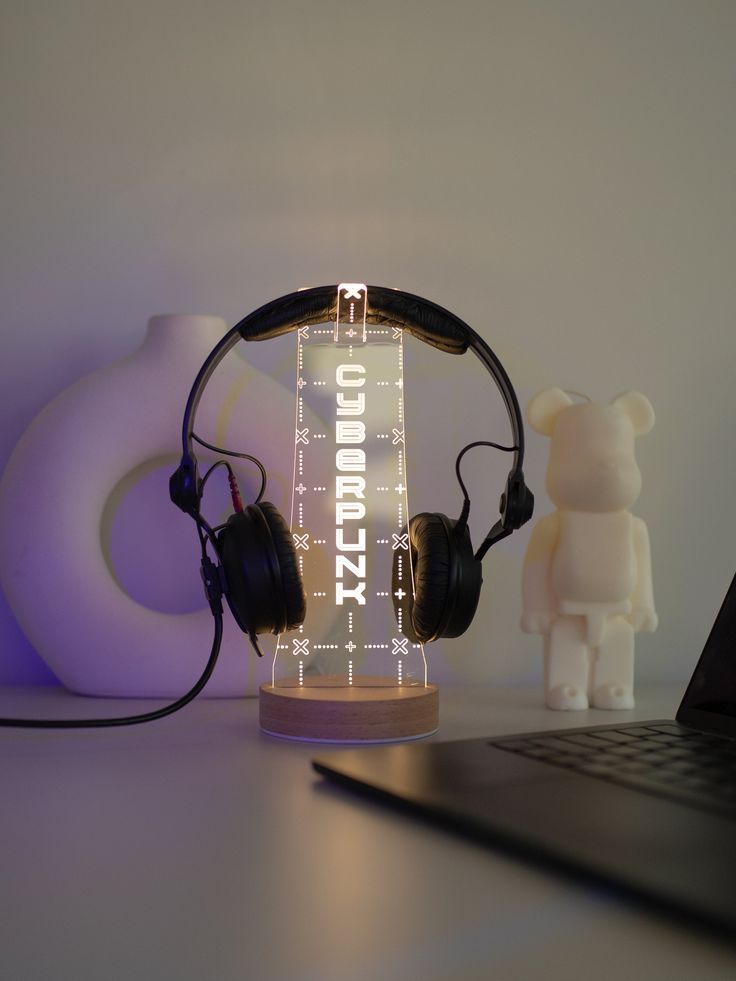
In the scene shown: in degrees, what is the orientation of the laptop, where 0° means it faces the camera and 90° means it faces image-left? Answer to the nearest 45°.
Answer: approximately 45°

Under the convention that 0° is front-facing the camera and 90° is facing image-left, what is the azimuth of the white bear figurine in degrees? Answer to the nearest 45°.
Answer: approximately 0°

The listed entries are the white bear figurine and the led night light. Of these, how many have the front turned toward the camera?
2

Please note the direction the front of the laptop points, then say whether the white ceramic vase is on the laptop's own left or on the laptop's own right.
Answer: on the laptop's own right

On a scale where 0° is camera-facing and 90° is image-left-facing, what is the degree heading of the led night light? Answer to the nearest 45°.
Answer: approximately 0°
